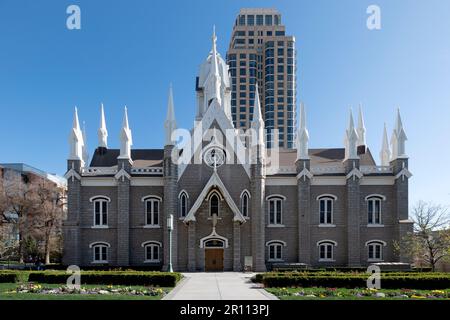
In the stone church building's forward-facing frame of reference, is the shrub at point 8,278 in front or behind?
in front

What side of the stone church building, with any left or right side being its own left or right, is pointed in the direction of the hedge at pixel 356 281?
front

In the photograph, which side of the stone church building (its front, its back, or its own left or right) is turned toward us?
front
